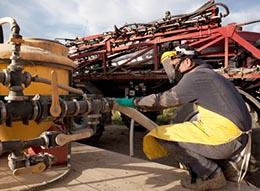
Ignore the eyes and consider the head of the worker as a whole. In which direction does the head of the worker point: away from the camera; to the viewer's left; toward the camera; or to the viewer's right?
to the viewer's left

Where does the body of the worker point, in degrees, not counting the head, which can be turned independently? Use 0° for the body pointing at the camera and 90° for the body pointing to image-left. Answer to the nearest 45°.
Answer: approximately 90°
